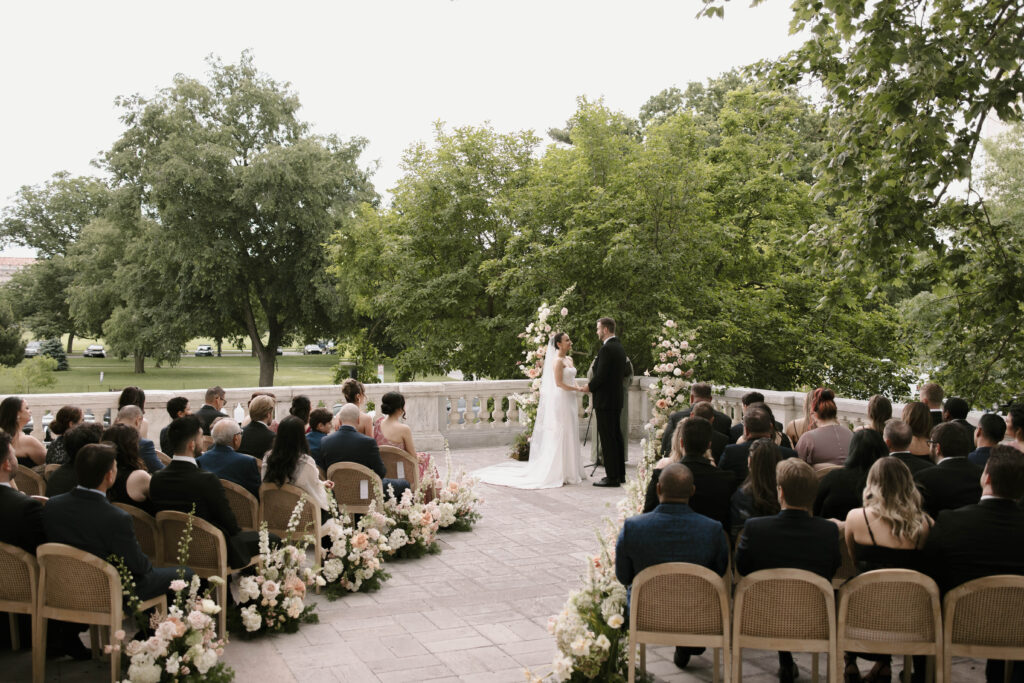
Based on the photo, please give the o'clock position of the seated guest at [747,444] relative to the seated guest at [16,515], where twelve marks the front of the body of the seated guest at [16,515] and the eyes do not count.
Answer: the seated guest at [747,444] is roughly at 2 o'clock from the seated guest at [16,515].

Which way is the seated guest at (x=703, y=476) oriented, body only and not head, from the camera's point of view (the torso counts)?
away from the camera

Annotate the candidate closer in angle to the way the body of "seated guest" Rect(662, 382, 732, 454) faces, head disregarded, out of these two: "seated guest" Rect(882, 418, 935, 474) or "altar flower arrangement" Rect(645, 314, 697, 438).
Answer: the altar flower arrangement

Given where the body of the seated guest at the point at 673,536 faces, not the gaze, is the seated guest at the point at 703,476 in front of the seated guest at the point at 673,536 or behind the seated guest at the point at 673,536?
in front

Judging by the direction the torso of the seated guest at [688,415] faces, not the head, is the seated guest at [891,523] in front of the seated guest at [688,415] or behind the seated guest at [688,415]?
behind

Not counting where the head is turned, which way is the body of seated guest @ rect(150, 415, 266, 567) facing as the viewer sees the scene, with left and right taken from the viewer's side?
facing away from the viewer and to the right of the viewer

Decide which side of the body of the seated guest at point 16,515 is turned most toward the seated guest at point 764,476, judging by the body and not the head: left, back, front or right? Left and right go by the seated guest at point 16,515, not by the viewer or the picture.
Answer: right

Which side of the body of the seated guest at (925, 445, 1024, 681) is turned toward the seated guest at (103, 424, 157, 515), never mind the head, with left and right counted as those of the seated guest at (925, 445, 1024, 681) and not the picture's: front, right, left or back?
left

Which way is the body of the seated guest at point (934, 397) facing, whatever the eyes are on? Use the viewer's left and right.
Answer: facing away from the viewer and to the left of the viewer

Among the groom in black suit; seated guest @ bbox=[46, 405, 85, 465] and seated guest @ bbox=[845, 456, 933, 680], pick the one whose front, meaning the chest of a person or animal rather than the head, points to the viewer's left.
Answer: the groom in black suit

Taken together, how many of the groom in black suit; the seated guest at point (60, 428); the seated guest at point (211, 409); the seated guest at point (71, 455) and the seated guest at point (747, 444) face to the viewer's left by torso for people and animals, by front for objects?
1

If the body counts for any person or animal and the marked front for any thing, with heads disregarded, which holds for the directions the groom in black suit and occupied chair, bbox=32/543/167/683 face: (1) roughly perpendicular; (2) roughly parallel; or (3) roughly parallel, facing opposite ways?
roughly perpendicular

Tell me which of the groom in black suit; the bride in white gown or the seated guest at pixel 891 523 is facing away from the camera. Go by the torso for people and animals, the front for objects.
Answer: the seated guest

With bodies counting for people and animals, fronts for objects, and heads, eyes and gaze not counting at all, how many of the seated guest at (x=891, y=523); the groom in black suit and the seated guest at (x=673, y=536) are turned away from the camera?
2

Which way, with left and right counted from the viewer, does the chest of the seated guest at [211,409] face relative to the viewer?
facing away from the viewer and to the right of the viewer

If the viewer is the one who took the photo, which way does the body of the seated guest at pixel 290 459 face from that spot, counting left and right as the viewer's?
facing away from the viewer and to the right of the viewer

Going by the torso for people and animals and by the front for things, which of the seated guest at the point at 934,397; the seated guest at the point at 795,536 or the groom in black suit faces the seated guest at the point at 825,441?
the seated guest at the point at 795,536

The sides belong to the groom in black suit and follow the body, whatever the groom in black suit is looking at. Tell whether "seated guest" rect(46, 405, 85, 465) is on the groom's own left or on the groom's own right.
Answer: on the groom's own left

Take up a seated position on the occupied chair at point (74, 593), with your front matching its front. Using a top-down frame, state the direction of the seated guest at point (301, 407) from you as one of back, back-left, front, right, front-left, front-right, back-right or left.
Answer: front

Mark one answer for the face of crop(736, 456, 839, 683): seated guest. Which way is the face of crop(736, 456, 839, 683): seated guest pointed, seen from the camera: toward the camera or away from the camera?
away from the camera

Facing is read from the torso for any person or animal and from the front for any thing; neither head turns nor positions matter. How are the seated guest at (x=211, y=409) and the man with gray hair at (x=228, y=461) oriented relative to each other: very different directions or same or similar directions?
same or similar directions

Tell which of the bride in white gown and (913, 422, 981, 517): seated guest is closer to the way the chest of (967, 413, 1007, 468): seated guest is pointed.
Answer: the bride in white gown
